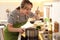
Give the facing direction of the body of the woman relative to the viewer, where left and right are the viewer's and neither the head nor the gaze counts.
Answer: facing the viewer and to the right of the viewer
